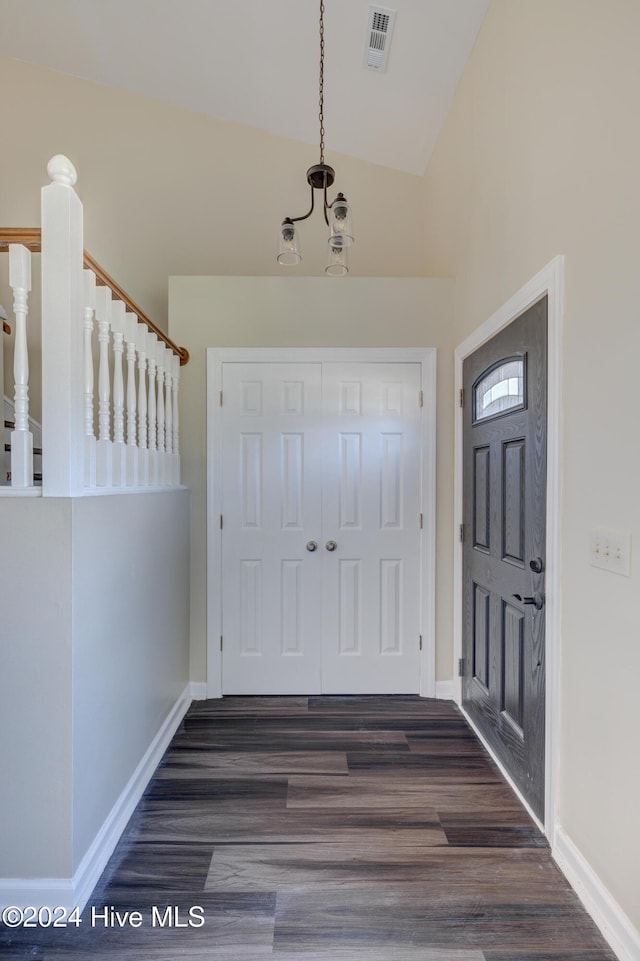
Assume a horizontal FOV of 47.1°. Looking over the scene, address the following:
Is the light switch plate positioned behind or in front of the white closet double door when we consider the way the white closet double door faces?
in front

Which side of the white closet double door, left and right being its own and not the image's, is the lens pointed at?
front

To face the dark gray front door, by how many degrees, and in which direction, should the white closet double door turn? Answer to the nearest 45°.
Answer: approximately 45° to its left
